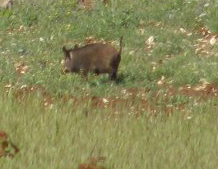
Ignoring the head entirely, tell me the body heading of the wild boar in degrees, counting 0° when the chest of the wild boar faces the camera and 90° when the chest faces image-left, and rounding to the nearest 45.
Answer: approximately 90°
